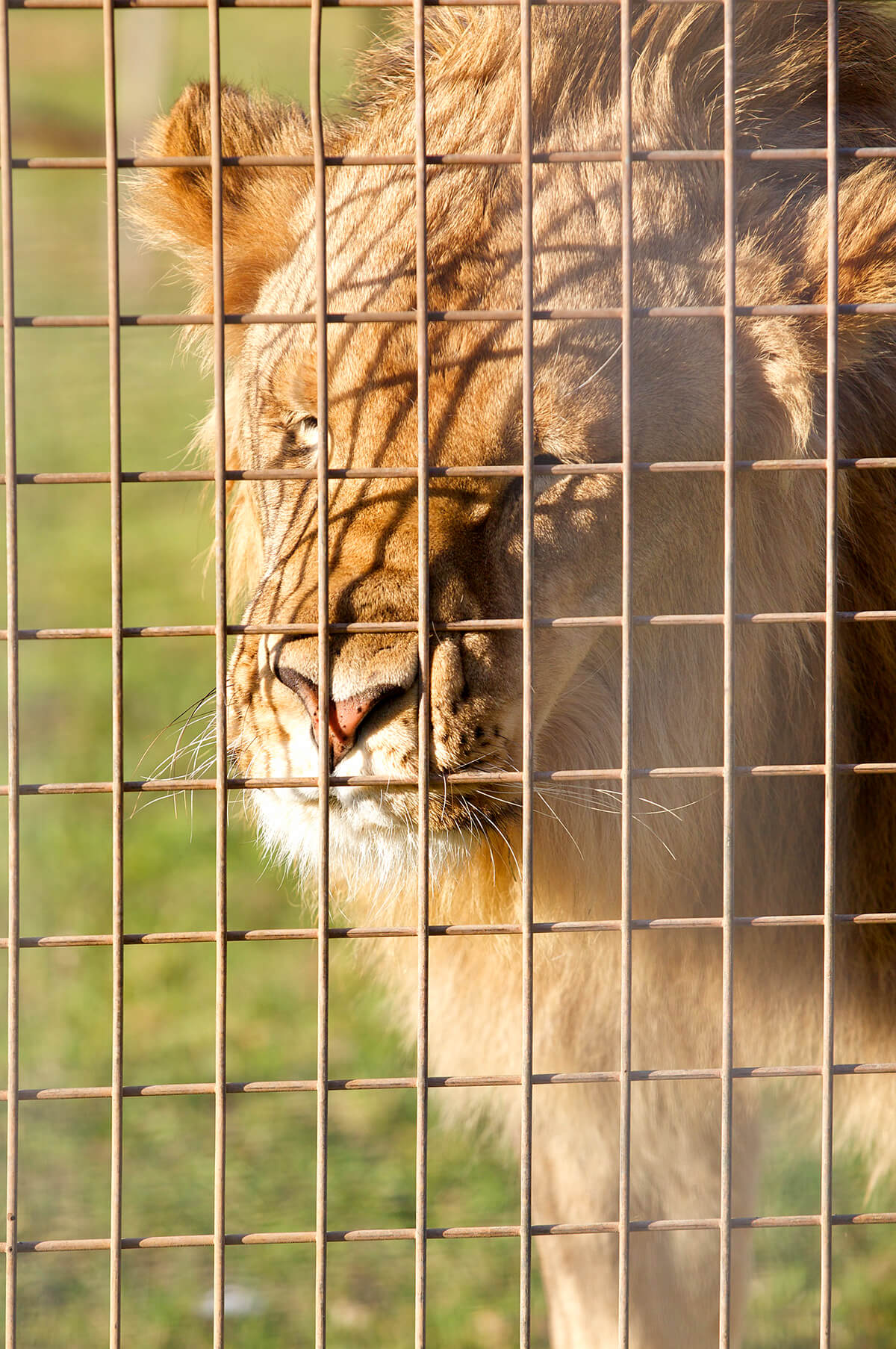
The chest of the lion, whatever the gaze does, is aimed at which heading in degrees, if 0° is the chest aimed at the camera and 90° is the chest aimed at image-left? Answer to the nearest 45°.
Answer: approximately 45°
